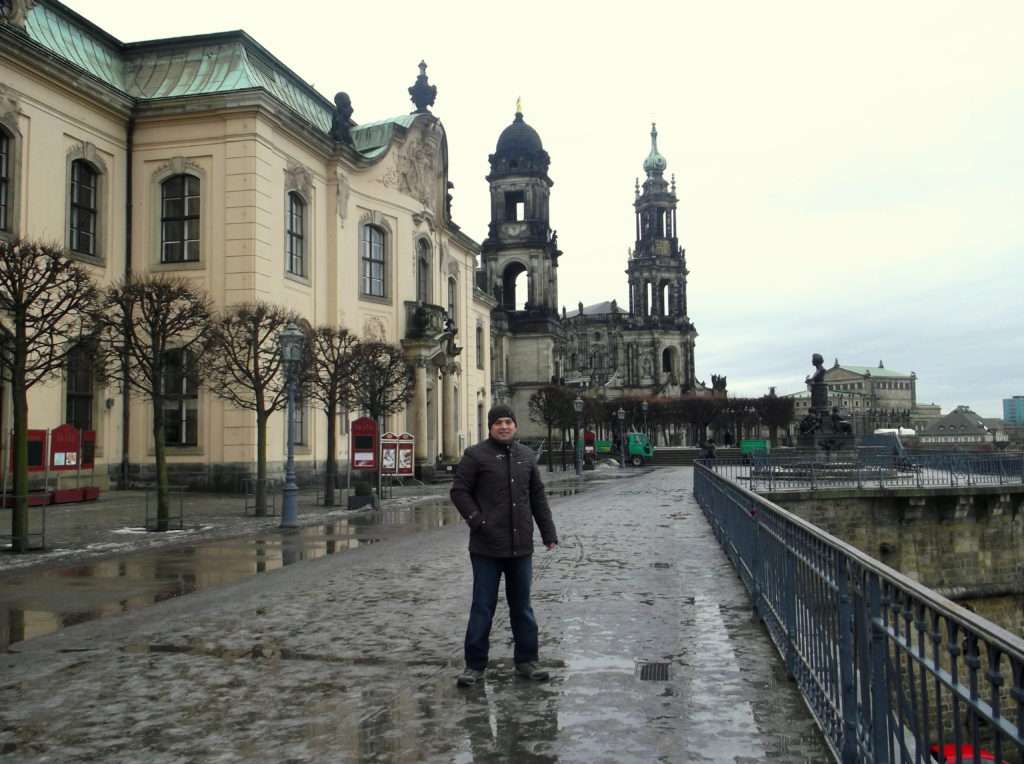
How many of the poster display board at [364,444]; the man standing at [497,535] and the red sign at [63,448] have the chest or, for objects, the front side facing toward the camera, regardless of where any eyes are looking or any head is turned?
3

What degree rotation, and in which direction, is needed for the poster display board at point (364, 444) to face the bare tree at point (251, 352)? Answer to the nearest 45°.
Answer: approximately 45° to its right

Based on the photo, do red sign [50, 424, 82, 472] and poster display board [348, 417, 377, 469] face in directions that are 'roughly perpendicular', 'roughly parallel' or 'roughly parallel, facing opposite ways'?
roughly parallel

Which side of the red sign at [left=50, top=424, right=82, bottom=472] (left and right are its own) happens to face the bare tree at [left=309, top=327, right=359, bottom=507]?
left

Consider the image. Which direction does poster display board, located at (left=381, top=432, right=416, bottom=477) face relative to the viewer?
toward the camera

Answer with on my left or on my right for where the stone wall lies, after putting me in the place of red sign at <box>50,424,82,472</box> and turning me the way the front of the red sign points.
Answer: on my left

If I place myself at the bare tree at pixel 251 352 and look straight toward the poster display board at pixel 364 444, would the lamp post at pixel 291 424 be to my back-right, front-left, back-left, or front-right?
back-right

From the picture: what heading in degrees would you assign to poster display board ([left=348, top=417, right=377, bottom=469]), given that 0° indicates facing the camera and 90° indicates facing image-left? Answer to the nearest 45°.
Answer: approximately 0°

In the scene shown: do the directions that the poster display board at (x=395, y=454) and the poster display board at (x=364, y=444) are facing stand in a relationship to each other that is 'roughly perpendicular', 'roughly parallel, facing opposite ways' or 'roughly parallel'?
roughly parallel

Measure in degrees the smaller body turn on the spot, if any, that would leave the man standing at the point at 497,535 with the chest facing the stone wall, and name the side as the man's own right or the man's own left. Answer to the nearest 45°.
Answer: approximately 135° to the man's own left

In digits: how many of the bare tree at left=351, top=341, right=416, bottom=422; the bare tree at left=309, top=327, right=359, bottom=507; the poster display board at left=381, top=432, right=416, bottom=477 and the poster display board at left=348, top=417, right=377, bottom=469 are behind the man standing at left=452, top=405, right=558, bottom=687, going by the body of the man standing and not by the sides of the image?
4

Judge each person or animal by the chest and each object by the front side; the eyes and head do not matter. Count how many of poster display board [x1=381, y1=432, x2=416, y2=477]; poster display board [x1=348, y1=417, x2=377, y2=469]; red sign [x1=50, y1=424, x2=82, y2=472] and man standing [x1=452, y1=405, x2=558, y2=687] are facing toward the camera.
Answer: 4

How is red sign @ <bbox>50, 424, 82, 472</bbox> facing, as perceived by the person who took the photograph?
facing the viewer

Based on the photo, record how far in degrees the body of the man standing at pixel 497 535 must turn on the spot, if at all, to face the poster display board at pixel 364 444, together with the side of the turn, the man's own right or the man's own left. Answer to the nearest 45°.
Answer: approximately 180°

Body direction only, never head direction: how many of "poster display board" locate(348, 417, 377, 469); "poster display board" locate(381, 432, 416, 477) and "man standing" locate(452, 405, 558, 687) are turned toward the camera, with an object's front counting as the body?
3

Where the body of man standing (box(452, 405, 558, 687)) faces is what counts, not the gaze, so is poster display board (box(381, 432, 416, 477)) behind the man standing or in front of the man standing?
behind
